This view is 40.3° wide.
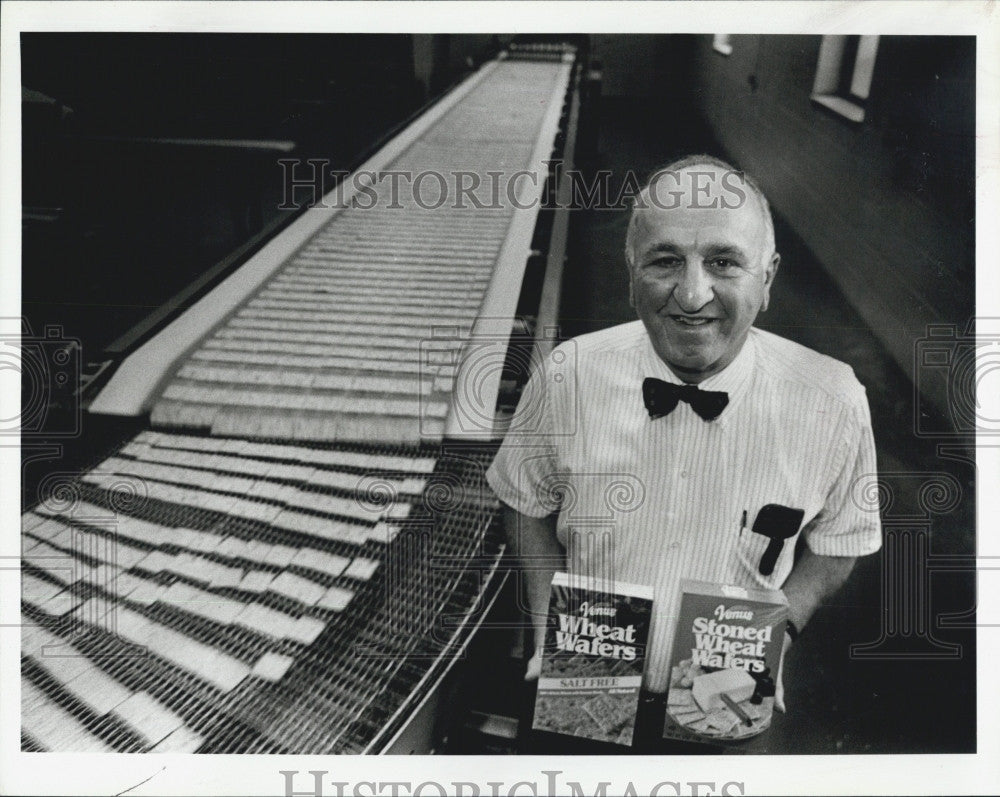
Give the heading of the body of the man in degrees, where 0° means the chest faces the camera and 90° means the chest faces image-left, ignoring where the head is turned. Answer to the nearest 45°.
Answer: approximately 0°
